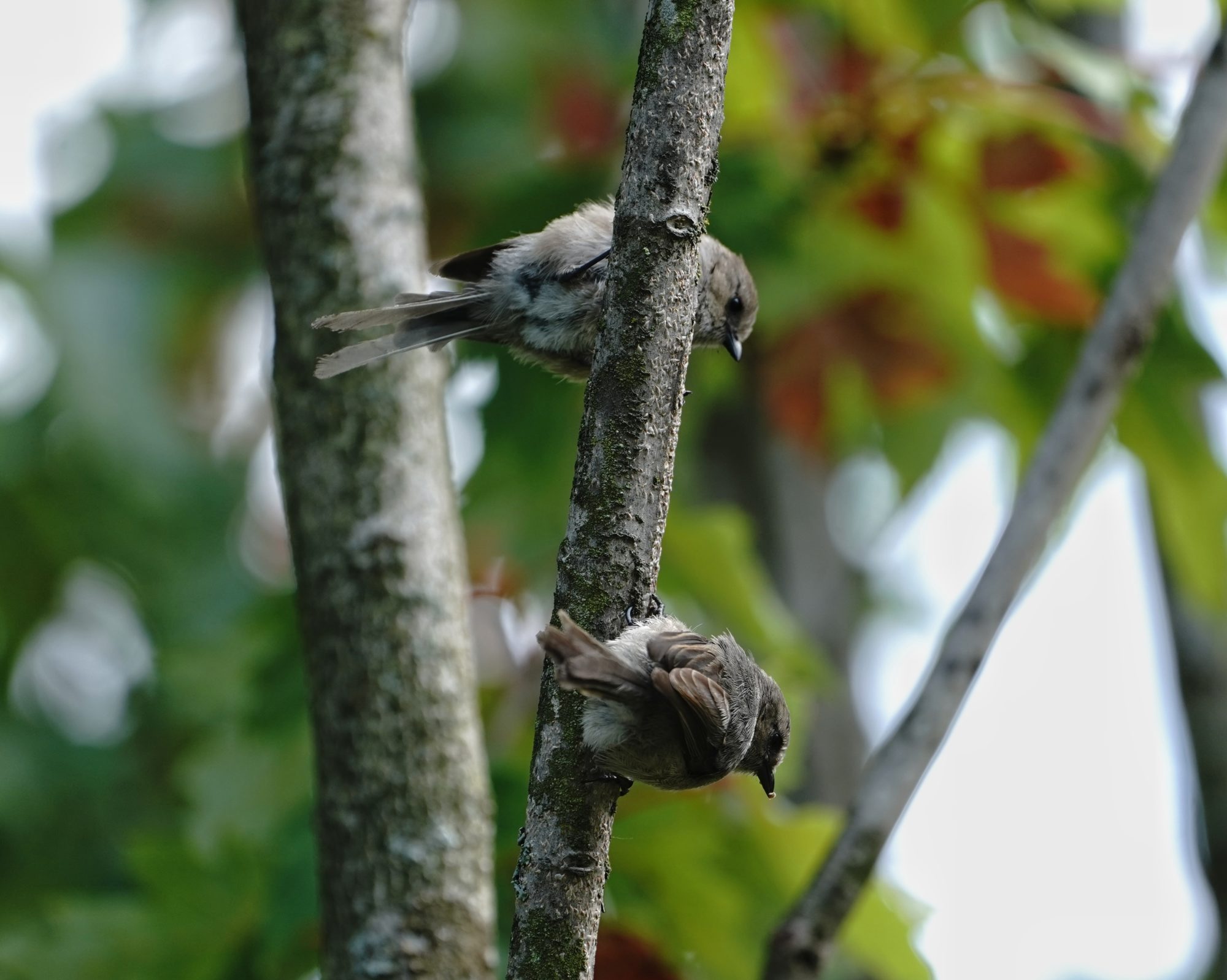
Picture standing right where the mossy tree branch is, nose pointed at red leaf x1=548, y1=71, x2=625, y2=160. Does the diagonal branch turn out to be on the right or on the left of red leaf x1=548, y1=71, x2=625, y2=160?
right

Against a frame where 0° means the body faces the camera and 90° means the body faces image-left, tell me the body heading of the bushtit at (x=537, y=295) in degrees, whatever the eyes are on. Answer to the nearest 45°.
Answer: approximately 270°

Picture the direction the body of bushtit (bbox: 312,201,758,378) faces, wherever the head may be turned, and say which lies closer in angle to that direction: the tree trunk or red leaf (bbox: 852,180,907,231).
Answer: the red leaf

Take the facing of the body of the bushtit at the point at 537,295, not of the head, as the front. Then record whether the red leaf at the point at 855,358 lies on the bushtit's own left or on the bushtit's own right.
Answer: on the bushtit's own left

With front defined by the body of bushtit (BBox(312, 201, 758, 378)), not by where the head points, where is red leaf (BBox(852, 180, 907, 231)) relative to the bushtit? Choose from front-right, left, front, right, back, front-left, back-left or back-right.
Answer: front-left

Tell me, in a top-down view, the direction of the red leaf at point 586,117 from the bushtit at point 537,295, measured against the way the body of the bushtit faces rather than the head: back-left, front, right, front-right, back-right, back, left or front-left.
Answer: left
